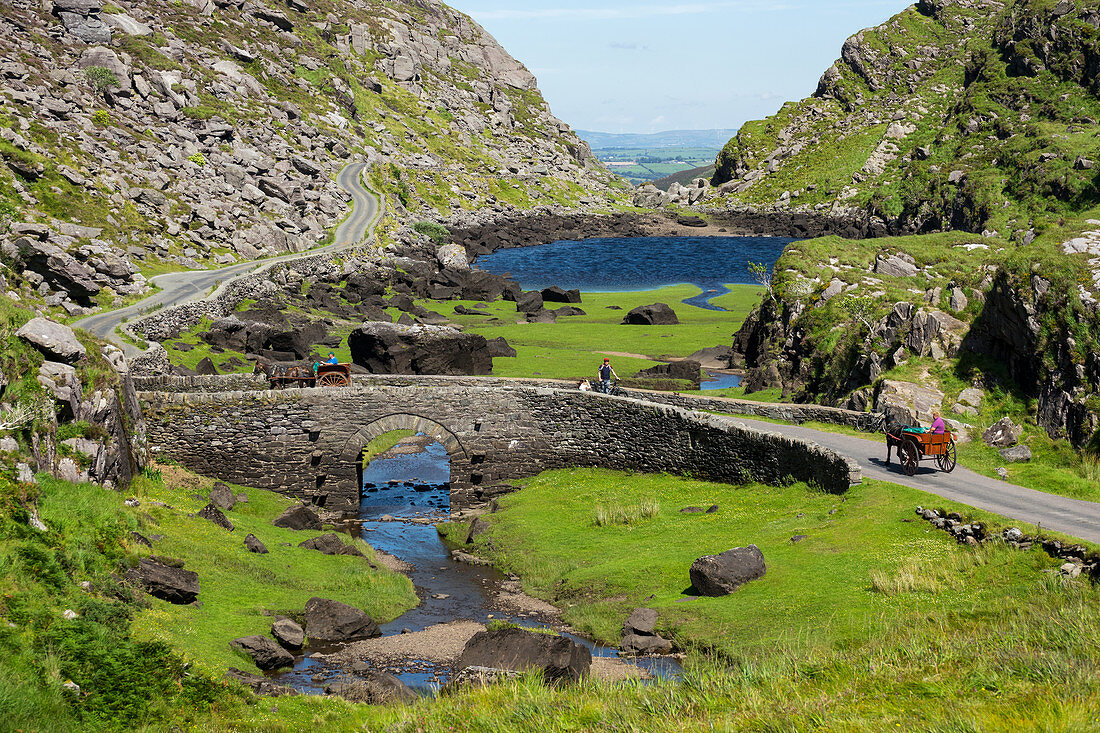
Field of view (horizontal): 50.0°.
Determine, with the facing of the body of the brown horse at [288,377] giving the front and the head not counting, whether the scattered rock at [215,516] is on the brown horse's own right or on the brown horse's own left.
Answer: on the brown horse's own left

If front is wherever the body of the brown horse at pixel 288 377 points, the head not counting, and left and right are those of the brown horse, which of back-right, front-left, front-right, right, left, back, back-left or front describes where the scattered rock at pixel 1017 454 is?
back-left

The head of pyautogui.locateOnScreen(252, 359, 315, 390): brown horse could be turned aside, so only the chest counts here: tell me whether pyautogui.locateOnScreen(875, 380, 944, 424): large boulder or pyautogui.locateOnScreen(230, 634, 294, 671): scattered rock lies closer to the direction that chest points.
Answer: the scattered rock

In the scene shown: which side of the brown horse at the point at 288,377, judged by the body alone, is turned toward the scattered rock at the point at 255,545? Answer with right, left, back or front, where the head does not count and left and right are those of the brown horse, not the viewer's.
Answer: left

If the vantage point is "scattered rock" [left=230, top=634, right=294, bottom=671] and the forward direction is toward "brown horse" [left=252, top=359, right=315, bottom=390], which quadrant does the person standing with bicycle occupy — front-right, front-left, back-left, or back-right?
front-right

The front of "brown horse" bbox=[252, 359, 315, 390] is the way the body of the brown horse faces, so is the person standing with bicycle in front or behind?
behind

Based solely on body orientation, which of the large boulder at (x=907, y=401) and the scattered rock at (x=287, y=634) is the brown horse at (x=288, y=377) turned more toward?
the scattered rock

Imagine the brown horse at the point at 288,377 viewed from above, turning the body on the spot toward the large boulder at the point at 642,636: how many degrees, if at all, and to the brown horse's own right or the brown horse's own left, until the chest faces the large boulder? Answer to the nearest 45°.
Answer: approximately 90° to the brown horse's own left

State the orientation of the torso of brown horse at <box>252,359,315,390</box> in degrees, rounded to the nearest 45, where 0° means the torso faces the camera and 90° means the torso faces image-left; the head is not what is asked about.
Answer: approximately 90°

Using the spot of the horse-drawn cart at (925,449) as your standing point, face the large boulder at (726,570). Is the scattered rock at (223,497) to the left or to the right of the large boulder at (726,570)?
right
